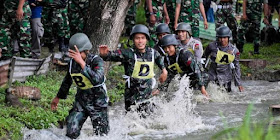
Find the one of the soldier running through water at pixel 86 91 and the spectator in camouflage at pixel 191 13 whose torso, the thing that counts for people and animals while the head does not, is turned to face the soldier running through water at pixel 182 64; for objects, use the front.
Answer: the spectator in camouflage

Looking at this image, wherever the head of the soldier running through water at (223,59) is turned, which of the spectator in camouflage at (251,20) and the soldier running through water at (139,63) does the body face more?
the soldier running through water

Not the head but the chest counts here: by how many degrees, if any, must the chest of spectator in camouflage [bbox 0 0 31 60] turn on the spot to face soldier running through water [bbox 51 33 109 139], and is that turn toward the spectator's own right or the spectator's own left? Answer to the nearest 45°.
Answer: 0° — they already face them

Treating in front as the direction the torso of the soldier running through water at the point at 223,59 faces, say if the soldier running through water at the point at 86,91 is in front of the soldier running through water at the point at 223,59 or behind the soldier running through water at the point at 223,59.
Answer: in front

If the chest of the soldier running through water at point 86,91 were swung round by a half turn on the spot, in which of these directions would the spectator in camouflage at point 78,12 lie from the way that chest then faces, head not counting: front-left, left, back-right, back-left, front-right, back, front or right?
front-left

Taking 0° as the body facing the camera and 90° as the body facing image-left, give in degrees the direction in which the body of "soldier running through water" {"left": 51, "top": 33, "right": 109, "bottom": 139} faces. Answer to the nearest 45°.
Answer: approximately 45°

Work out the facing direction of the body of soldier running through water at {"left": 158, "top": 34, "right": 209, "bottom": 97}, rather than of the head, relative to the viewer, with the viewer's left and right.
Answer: facing the viewer and to the left of the viewer

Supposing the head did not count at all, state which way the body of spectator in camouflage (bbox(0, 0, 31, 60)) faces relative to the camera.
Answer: toward the camera

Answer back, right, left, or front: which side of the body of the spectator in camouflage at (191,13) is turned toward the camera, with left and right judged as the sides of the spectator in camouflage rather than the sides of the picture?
front

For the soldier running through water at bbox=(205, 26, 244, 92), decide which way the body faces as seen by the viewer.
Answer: toward the camera

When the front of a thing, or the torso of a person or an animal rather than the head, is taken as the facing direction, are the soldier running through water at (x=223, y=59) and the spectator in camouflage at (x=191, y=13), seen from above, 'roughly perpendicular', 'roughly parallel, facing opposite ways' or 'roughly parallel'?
roughly parallel

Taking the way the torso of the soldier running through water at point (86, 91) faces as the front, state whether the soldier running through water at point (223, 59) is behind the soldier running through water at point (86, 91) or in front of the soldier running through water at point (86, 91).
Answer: behind

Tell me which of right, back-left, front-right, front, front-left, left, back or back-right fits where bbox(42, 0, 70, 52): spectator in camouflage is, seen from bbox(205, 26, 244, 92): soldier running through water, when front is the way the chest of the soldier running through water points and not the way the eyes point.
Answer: right
